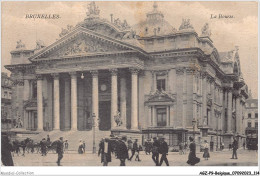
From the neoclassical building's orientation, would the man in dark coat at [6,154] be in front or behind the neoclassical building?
in front

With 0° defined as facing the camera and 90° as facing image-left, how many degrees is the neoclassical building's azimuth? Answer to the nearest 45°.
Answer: approximately 45°

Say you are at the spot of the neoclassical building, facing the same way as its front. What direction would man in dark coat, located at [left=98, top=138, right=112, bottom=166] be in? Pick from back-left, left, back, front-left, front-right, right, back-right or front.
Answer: front-left
